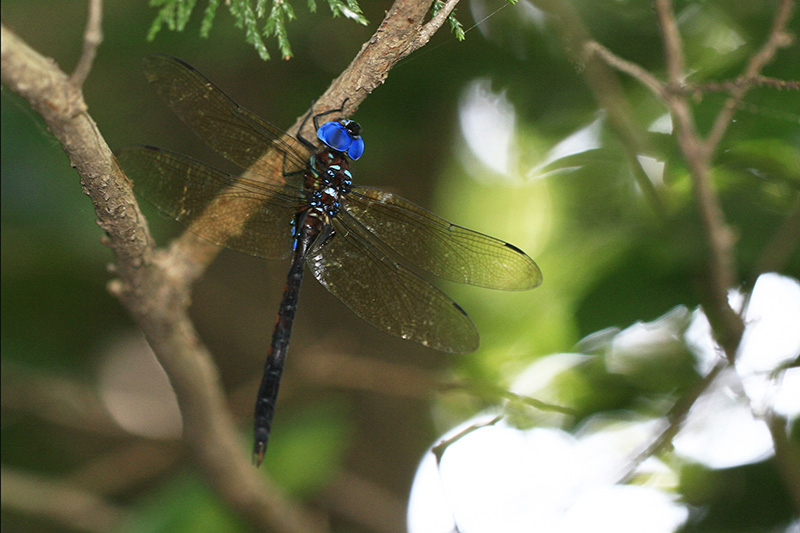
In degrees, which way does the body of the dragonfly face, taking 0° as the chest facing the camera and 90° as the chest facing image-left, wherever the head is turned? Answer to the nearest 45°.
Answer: approximately 180°
